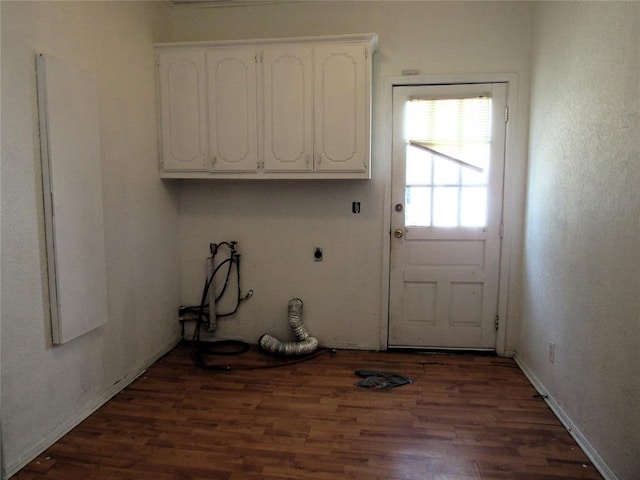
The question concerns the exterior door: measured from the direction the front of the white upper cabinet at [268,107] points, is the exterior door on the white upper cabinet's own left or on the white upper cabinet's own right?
on the white upper cabinet's own left

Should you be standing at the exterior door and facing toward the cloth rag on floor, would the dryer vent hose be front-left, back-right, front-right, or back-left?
front-right

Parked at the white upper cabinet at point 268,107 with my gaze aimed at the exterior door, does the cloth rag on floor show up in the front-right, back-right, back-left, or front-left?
front-right

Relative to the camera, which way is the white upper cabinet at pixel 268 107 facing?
toward the camera
